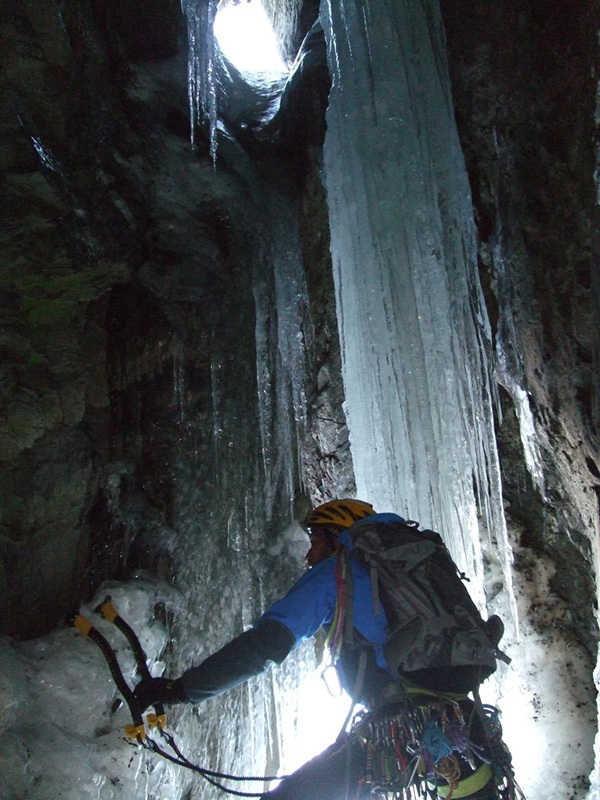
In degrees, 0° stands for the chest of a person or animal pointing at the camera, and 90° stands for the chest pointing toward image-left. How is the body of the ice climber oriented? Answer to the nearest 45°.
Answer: approximately 90°

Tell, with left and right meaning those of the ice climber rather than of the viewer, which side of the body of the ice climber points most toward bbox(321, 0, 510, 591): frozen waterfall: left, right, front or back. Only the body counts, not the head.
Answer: right
